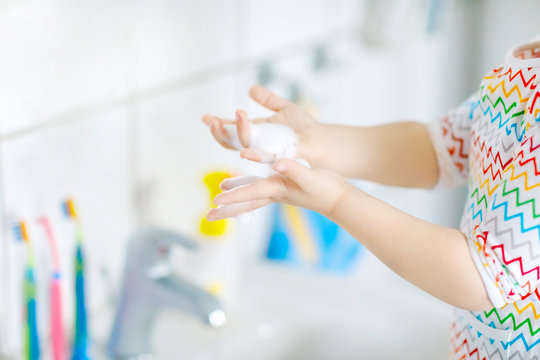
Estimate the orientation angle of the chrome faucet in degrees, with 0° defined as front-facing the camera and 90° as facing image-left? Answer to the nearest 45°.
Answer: approximately 315°
